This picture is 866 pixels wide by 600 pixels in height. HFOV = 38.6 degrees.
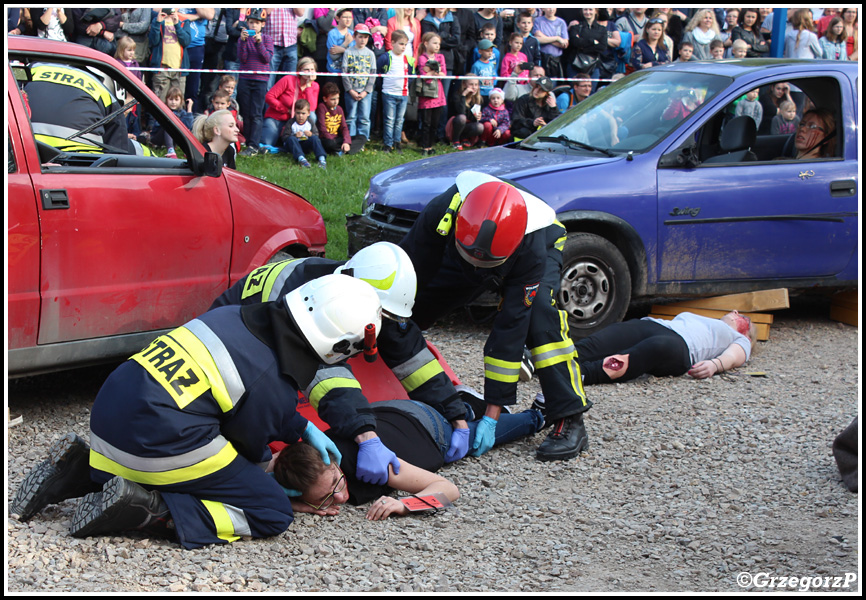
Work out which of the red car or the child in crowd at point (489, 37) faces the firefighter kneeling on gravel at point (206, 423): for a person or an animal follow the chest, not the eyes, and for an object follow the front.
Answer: the child in crowd

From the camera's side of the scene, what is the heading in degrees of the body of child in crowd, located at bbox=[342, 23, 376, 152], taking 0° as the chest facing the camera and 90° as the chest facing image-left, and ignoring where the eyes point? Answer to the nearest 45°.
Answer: approximately 0°

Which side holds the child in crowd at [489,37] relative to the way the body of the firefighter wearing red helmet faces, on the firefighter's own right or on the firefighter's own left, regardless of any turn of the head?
on the firefighter's own right

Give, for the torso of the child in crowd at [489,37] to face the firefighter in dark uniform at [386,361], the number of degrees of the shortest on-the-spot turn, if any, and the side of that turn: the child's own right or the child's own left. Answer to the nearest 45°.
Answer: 0° — they already face them

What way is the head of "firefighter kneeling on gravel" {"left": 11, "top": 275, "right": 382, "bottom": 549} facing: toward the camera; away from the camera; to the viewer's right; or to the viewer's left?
to the viewer's right

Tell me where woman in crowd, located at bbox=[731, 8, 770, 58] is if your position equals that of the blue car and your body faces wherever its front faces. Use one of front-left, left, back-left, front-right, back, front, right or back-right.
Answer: back-right

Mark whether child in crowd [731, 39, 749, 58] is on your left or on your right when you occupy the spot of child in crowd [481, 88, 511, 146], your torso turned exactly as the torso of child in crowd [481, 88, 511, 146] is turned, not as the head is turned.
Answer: on your left

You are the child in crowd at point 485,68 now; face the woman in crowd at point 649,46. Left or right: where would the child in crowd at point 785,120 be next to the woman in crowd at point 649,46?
right

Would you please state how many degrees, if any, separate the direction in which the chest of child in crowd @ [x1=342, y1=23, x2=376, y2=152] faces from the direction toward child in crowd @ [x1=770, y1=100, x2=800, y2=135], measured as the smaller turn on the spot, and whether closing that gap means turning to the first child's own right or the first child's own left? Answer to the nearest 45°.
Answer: approximately 90° to the first child's own left

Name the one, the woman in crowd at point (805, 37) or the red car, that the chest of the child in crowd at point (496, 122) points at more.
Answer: the red car

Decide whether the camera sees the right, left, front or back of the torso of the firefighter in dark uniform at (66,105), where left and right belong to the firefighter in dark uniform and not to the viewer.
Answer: back
